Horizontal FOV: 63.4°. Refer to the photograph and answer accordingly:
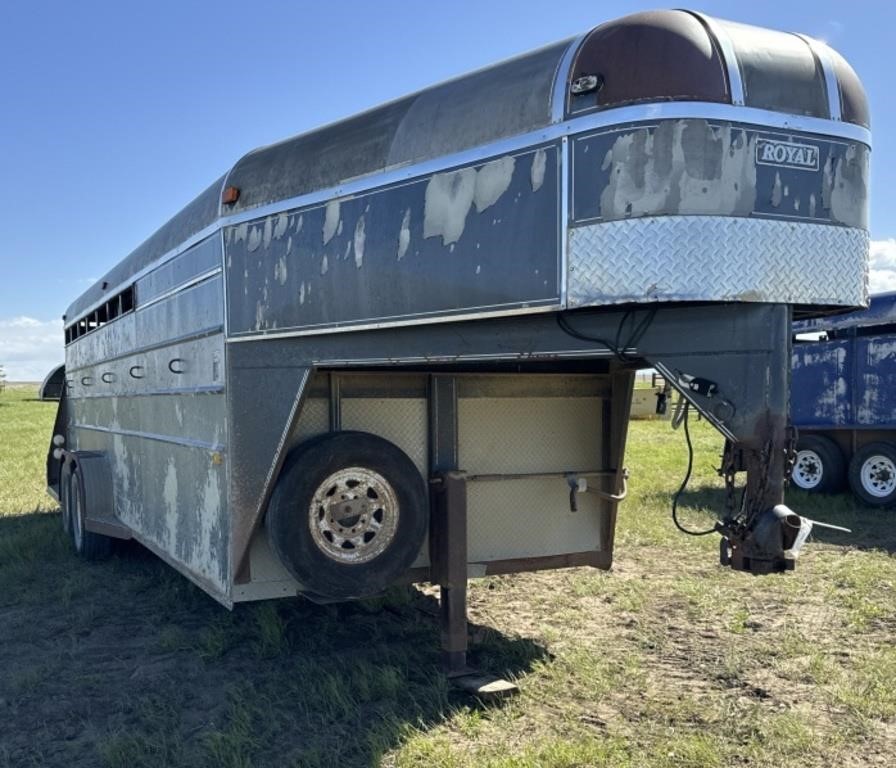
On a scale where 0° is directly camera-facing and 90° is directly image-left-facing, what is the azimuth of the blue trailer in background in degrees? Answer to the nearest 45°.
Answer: approximately 315°

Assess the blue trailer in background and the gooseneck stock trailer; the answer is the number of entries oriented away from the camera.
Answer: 0

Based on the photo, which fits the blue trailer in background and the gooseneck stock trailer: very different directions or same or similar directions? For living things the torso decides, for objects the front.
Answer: same or similar directions

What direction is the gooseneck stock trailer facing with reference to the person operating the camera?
facing the viewer and to the right of the viewer

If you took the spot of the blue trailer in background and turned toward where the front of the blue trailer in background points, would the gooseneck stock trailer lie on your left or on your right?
on your right

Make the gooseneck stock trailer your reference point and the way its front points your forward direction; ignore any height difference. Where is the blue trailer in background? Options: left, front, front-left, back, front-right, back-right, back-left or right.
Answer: left
